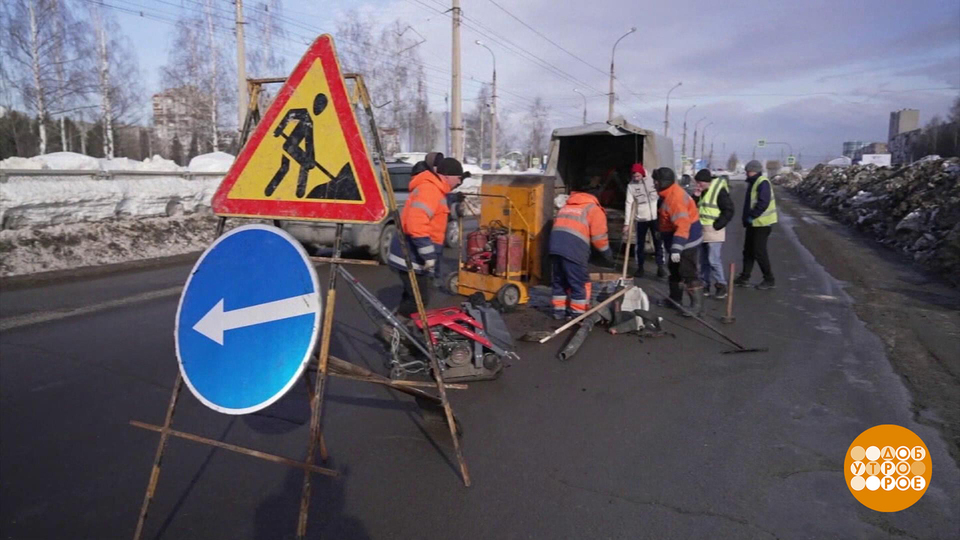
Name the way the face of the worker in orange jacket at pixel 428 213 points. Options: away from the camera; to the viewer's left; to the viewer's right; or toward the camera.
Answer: to the viewer's right

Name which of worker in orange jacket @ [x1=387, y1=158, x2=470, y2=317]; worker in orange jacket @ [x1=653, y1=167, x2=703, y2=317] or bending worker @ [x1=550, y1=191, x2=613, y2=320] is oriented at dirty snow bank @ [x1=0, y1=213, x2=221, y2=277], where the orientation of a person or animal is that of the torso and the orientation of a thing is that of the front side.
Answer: worker in orange jacket @ [x1=653, y1=167, x2=703, y2=317]

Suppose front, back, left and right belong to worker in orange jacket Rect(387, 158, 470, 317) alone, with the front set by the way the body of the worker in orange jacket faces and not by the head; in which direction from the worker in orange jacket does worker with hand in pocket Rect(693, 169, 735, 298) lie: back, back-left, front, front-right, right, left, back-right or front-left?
front-left

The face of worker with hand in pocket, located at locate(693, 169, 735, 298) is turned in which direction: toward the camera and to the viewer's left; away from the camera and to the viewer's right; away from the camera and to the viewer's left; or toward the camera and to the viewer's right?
toward the camera and to the viewer's left

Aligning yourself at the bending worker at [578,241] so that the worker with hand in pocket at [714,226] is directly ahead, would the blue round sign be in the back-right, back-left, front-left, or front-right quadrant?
back-right

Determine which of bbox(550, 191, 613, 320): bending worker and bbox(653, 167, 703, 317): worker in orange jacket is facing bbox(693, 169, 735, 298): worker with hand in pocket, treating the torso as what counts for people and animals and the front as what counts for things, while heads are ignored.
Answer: the bending worker

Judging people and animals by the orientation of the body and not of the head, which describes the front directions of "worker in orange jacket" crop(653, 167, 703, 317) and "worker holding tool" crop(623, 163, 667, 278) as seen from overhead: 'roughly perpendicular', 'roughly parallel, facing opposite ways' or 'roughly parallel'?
roughly perpendicular

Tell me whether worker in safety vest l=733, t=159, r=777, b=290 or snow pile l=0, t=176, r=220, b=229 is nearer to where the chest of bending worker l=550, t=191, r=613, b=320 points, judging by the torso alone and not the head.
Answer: the worker in safety vest

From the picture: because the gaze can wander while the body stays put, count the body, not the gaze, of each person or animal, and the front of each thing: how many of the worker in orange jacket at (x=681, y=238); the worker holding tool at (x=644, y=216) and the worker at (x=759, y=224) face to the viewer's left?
2

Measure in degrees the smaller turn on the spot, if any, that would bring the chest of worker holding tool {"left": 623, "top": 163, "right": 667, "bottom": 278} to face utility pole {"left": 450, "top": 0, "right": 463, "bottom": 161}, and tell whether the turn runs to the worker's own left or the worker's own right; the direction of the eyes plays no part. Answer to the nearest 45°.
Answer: approximately 135° to the worker's own right

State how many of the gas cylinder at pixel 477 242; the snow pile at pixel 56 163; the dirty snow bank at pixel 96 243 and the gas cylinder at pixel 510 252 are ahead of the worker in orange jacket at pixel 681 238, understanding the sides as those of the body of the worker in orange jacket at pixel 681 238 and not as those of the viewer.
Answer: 4

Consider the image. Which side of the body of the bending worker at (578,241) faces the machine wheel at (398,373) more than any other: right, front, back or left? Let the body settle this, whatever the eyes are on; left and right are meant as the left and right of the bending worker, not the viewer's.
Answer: back
